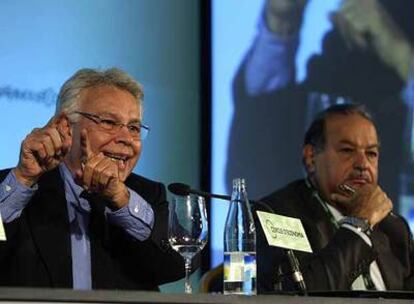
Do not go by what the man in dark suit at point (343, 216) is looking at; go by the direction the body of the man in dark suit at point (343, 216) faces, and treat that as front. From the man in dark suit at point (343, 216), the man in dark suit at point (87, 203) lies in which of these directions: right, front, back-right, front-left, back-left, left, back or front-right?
right

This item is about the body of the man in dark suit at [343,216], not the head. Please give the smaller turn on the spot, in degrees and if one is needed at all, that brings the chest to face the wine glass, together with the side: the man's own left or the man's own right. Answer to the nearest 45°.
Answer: approximately 90° to the man's own right

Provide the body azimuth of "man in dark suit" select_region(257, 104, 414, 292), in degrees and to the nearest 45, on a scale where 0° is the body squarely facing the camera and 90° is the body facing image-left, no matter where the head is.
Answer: approximately 315°

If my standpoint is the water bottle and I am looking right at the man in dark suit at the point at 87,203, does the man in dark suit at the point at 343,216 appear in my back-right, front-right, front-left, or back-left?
back-right

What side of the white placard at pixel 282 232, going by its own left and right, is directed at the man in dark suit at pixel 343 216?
back
